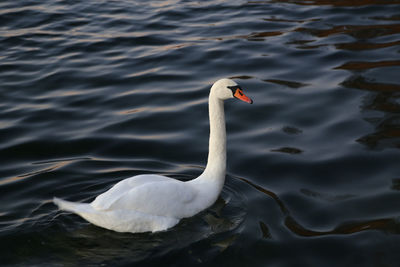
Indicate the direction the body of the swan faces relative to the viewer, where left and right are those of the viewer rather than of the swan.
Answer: facing to the right of the viewer
